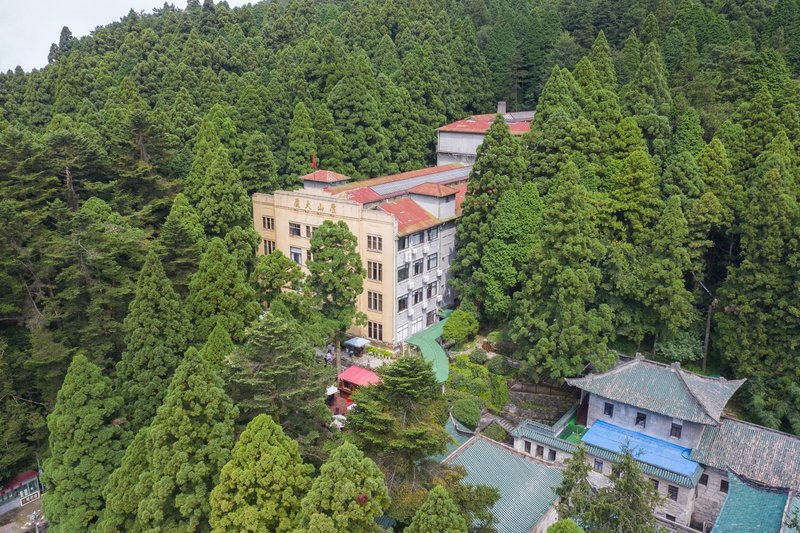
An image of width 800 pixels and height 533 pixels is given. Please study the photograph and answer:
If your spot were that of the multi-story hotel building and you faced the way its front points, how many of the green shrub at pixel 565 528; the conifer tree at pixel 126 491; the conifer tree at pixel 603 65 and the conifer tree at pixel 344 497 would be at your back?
1

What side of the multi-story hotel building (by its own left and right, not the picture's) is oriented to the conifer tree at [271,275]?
front

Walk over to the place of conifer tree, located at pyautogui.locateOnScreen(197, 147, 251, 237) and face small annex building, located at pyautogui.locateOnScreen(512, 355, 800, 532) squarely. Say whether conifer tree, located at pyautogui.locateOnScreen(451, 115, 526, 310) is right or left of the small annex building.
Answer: left

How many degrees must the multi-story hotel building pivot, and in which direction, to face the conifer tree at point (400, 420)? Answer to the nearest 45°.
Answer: approximately 45° to its left

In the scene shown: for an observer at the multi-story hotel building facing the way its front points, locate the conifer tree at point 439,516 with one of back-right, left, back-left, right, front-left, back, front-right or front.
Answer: front-left

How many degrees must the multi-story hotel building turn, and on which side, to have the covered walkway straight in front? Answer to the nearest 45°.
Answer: approximately 90° to its left

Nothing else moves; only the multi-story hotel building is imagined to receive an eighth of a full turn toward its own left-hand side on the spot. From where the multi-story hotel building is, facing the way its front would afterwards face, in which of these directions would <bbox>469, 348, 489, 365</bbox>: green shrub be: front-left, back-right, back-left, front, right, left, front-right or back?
front-left

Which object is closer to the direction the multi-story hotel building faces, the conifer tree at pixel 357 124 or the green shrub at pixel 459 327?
the green shrub

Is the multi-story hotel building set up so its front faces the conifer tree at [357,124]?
no

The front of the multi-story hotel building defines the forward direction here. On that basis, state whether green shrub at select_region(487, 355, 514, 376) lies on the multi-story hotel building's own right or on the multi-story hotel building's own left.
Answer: on the multi-story hotel building's own left

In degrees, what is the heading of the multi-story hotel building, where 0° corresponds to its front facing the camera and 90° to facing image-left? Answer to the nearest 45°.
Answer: approximately 45°

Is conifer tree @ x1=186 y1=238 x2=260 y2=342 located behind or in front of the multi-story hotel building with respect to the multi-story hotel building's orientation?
in front

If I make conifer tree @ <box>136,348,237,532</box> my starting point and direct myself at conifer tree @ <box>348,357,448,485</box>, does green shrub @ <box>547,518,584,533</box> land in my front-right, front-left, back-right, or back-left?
front-right

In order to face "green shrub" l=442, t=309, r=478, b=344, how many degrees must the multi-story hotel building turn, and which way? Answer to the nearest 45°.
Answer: approximately 90° to its left

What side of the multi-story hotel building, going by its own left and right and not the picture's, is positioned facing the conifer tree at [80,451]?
front

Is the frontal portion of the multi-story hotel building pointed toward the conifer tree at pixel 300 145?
no

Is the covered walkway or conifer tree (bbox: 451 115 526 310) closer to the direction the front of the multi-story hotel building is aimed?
the covered walkway

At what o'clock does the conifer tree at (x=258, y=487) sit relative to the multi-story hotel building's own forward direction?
The conifer tree is roughly at 11 o'clock from the multi-story hotel building.
